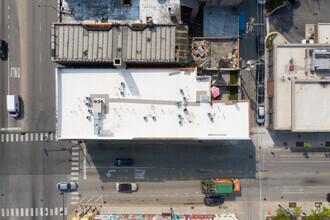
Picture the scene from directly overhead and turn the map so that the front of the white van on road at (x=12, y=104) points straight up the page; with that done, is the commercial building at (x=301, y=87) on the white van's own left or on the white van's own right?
on the white van's own left

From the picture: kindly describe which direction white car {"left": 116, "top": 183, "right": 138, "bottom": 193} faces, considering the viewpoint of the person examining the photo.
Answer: facing to the right of the viewer

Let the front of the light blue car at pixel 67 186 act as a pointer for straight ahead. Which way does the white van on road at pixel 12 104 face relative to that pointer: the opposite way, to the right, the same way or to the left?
to the right

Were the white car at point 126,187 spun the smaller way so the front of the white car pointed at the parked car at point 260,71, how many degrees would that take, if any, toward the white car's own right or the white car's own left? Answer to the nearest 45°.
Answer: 0° — it already faces it

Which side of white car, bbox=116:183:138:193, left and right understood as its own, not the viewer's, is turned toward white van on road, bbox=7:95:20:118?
back

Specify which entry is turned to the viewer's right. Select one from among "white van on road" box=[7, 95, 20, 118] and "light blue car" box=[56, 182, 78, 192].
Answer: the light blue car

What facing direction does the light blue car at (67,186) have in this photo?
to the viewer's right

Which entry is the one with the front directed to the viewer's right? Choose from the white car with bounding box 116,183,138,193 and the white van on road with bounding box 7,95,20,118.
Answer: the white car

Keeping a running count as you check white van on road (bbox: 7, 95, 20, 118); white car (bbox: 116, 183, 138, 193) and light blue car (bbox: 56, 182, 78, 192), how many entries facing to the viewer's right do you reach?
2

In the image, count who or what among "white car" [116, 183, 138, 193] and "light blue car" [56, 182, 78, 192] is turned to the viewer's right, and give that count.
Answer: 2
